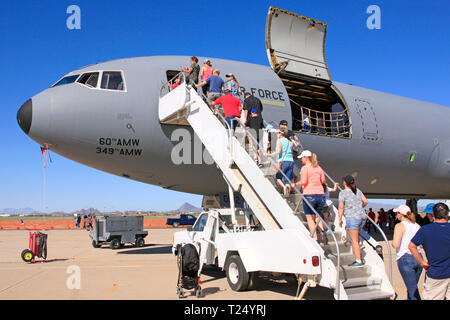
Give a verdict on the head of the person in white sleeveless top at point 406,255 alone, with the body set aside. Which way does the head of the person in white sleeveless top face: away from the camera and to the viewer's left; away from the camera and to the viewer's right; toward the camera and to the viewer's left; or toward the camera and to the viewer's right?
away from the camera and to the viewer's left

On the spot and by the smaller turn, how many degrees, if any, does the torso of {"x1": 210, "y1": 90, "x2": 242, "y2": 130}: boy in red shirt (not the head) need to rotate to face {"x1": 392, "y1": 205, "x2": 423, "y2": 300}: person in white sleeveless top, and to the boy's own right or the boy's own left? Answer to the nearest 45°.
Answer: approximately 180°

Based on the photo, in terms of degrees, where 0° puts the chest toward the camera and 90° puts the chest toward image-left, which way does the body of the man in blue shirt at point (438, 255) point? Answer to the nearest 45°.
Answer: approximately 180°

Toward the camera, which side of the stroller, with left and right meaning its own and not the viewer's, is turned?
back

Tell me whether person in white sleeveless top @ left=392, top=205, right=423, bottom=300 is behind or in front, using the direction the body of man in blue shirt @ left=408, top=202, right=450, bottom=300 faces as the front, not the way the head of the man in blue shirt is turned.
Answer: in front

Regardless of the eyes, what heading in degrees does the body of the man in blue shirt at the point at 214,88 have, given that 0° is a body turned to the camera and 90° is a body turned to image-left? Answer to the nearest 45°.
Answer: approximately 135°

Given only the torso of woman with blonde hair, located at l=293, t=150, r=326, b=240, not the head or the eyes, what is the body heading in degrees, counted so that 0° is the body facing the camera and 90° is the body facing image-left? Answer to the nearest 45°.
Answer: approximately 135°

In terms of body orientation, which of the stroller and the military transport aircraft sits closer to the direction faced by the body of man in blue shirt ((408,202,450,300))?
the military transport aircraft
